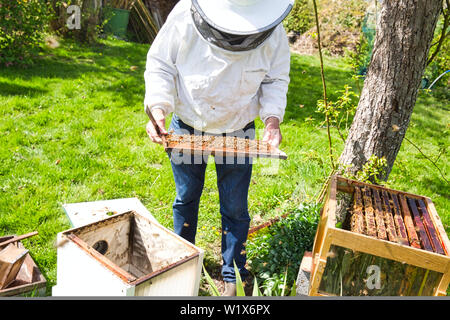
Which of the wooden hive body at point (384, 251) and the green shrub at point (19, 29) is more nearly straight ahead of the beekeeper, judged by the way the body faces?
the wooden hive body

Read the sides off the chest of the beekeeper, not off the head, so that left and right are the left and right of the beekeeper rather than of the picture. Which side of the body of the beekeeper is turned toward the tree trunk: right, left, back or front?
left

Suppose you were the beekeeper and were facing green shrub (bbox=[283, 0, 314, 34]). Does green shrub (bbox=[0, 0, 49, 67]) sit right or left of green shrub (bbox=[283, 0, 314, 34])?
left

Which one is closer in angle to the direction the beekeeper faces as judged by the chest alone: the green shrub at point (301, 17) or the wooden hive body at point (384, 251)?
the wooden hive body

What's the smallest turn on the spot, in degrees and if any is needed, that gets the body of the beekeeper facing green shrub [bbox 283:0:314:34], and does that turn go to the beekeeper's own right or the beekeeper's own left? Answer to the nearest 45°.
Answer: approximately 180°

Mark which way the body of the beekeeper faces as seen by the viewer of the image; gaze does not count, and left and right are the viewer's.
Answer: facing the viewer

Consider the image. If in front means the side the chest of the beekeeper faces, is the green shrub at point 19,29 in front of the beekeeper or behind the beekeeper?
behind

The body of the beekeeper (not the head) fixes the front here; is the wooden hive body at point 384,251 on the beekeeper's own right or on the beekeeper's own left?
on the beekeeper's own left

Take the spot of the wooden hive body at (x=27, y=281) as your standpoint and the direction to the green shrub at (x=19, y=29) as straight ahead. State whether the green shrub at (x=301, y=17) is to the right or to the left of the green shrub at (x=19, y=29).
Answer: right
